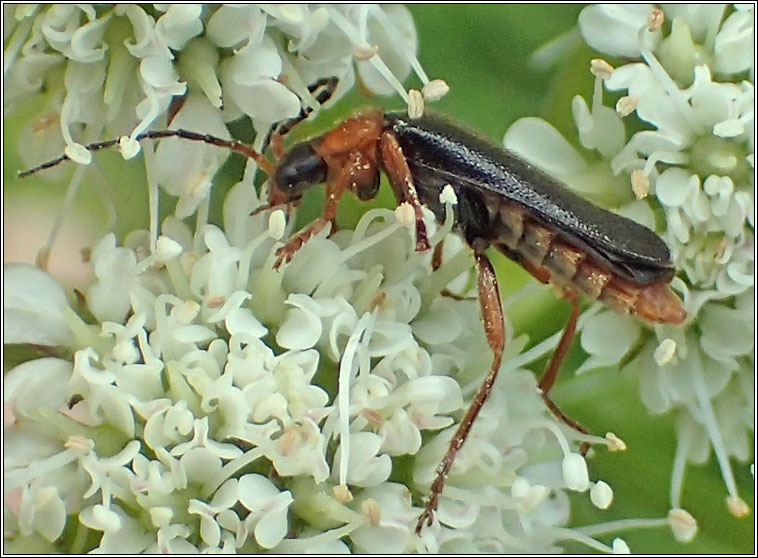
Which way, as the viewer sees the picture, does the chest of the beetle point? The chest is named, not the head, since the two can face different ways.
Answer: to the viewer's left
